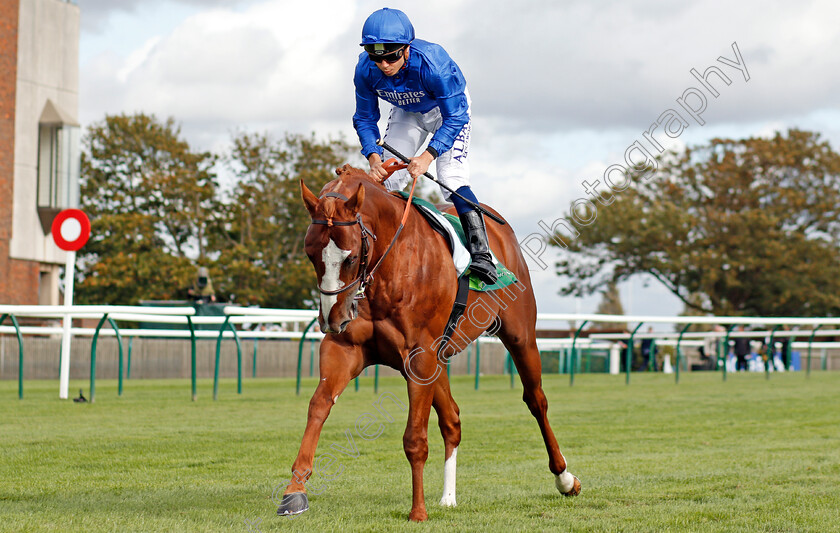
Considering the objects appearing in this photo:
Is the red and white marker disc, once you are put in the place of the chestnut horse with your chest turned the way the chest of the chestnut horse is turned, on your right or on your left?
on your right

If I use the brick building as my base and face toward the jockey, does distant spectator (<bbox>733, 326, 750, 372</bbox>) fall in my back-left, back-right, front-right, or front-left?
front-left

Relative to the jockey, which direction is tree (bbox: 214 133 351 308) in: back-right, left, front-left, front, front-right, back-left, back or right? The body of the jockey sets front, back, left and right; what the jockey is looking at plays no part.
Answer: back-right

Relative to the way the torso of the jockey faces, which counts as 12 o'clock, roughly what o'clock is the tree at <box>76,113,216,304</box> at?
The tree is roughly at 4 o'clock from the jockey.

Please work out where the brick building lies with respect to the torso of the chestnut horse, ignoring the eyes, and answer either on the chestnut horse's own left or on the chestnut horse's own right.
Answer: on the chestnut horse's own right

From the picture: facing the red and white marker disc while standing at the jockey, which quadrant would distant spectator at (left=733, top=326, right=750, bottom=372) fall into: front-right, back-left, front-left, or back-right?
front-right

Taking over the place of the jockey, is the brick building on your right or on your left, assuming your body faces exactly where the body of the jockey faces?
on your right

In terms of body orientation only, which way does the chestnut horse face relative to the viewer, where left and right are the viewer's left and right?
facing the viewer and to the left of the viewer

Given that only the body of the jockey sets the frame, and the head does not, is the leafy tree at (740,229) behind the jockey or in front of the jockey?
behind

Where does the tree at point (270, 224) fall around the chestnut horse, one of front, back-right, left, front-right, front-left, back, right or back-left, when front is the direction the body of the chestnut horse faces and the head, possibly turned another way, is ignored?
back-right
